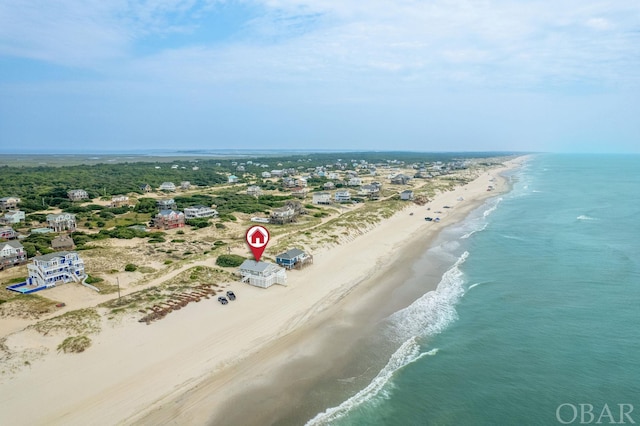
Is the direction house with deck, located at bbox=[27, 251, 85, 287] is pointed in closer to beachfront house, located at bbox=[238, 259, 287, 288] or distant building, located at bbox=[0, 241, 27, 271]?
the beachfront house

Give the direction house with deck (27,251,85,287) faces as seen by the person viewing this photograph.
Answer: facing the viewer and to the right of the viewer

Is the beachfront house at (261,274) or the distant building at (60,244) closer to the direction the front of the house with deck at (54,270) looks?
the beachfront house

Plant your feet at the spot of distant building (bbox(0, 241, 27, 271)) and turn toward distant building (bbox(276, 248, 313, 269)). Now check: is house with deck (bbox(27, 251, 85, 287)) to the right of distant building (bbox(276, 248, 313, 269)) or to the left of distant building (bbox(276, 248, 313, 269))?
right

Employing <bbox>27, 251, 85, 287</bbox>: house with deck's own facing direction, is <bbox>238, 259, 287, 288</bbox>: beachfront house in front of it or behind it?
in front

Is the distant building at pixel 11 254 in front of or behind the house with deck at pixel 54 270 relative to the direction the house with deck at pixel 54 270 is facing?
behind

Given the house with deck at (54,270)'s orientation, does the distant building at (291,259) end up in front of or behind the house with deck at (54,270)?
in front

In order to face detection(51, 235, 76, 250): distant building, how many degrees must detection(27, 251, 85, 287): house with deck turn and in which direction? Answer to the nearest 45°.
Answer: approximately 135° to its left
